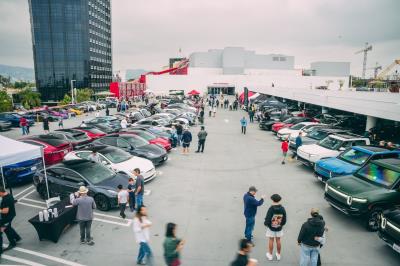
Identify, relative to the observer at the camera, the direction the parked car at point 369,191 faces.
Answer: facing the viewer and to the left of the viewer

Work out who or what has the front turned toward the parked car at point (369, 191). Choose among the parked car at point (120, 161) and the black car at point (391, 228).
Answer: the parked car at point (120, 161)

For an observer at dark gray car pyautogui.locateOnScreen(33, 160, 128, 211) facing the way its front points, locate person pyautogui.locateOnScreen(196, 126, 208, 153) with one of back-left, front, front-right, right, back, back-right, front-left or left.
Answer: left

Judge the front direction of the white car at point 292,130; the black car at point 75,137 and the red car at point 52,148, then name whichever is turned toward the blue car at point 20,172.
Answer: the white car

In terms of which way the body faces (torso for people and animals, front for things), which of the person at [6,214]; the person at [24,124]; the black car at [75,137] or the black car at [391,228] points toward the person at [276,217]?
the black car at [391,228]

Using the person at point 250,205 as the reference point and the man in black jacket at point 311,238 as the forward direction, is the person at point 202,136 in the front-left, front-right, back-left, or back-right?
back-left

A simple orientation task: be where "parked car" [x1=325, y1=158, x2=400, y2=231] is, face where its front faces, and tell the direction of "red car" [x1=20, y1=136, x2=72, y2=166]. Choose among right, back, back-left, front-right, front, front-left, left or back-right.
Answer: front-right

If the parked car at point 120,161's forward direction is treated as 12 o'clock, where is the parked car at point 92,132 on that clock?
the parked car at point 92,132 is roughly at 7 o'clock from the parked car at point 120,161.
